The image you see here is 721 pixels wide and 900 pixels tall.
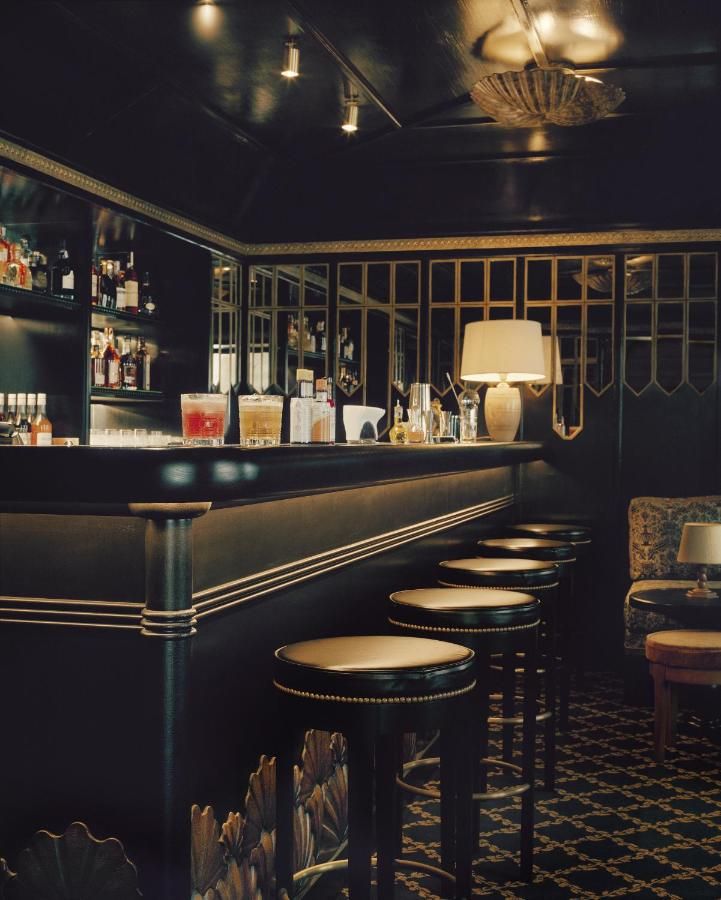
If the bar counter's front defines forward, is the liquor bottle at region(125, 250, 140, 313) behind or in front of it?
behind

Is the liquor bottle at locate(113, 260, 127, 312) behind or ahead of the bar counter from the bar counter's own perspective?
behind

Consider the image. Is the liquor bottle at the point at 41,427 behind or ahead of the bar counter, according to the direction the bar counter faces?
behind

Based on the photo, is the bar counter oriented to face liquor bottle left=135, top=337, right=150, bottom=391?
no

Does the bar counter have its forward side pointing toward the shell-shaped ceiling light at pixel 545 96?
no

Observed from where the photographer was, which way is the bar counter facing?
facing the viewer and to the right of the viewer

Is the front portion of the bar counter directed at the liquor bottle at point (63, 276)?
no

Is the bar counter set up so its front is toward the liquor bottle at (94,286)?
no

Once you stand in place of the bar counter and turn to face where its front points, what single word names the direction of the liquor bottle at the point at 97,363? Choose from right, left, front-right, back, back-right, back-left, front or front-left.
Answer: back-left

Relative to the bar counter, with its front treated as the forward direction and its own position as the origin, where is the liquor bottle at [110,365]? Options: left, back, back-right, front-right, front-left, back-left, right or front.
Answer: back-left

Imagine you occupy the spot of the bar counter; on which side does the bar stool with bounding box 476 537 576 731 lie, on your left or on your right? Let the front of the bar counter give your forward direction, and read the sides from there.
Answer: on your left
